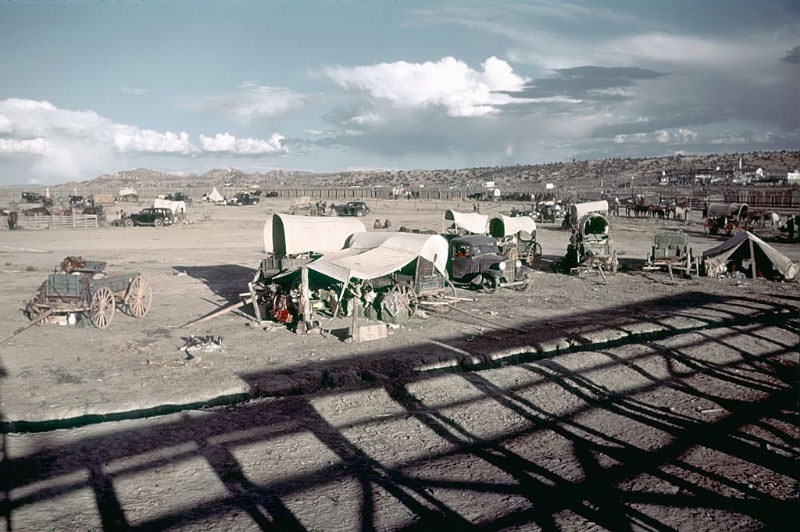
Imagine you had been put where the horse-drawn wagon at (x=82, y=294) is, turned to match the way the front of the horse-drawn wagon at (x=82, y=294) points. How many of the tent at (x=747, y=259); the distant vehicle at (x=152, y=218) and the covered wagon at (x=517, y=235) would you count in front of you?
0

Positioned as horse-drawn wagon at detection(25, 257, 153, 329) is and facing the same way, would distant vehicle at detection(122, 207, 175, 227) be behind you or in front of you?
behind

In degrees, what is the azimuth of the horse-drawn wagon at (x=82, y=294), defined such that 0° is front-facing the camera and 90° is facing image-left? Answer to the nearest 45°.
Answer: approximately 45°

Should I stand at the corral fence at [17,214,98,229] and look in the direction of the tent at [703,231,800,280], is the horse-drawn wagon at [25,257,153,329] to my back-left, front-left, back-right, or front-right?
front-right

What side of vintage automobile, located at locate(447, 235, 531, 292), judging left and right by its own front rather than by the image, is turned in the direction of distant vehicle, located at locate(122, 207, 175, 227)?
back

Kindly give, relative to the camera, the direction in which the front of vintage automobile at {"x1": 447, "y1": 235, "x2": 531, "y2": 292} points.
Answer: facing the viewer and to the right of the viewer

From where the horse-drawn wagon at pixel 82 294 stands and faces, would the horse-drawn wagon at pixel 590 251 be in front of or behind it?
behind

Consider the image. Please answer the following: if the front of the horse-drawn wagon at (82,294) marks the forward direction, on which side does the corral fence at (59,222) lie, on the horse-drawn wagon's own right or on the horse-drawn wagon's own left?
on the horse-drawn wagon's own right

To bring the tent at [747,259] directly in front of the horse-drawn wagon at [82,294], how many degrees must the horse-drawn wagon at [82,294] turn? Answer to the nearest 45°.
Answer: approximately 135° to its left

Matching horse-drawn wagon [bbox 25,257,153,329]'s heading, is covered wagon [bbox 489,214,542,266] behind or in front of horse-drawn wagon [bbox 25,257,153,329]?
behind

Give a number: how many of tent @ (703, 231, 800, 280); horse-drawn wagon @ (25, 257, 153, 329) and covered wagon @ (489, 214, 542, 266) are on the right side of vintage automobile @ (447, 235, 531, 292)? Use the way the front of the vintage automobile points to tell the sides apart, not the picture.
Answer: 1
